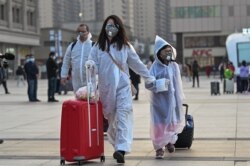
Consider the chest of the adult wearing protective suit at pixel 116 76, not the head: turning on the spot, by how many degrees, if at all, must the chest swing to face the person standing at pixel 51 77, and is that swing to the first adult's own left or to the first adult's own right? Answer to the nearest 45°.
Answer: approximately 180°

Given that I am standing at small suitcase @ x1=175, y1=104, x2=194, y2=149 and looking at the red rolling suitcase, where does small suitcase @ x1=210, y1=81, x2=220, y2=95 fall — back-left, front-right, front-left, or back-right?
back-right

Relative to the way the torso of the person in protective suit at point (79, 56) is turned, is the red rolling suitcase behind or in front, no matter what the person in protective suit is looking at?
in front

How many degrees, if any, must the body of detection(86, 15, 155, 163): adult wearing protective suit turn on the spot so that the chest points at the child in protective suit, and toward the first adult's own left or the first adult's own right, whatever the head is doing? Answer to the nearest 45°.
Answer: approximately 135° to the first adult's own left

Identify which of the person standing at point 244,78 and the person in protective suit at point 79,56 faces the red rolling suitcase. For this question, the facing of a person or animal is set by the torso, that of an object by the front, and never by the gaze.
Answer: the person in protective suit

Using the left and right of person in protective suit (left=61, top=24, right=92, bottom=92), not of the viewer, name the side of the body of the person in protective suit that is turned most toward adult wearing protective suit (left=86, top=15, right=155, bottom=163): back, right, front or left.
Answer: front

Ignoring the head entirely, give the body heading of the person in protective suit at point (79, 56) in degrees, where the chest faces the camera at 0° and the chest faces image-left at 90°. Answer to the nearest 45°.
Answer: approximately 0°

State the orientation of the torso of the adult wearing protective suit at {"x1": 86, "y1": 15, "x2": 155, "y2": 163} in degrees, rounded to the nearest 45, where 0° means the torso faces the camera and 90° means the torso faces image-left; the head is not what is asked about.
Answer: approximately 0°
